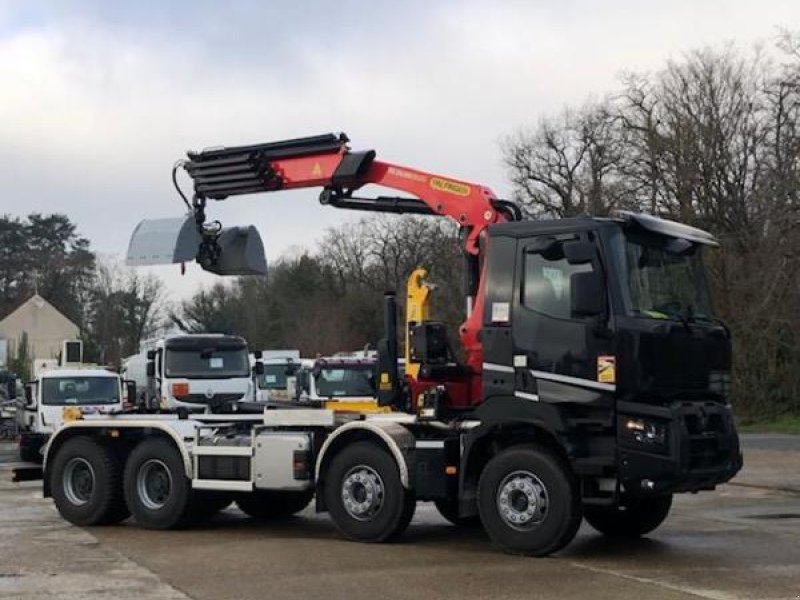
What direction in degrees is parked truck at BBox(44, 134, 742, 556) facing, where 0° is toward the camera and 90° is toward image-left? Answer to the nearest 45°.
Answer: approximately 315°

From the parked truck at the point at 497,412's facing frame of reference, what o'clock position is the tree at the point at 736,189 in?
The tree is roughly at 8 o'clock from the parked truck.
